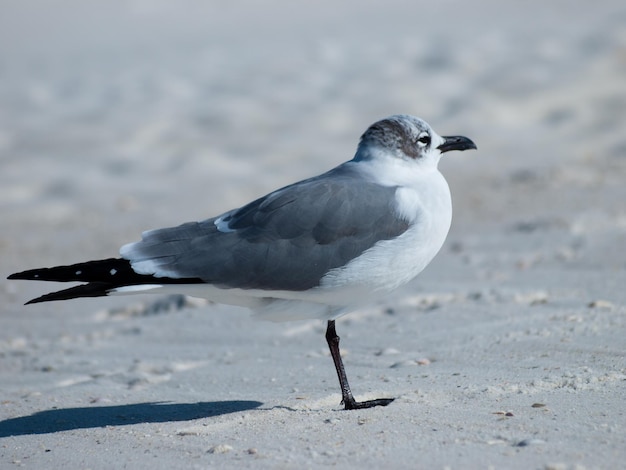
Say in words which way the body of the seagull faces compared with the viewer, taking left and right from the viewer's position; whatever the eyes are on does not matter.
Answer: facing to the right of the viewer
